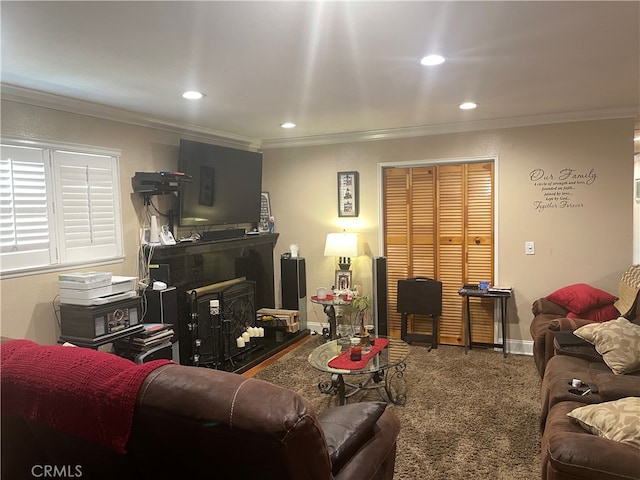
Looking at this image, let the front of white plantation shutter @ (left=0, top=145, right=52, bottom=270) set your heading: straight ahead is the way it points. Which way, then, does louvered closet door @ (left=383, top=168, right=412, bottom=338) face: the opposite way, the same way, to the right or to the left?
to the right

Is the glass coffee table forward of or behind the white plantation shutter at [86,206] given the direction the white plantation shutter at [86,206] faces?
forward

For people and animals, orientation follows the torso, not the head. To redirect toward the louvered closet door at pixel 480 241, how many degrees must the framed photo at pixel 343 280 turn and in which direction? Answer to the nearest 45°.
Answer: approximately 90° to its left

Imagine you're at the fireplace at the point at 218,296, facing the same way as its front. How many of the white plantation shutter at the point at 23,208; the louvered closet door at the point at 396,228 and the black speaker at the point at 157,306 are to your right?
2

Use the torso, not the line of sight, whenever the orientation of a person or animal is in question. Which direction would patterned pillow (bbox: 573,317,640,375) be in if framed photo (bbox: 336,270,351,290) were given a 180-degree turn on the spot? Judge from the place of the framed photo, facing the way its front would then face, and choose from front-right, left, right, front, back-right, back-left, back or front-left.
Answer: back-right

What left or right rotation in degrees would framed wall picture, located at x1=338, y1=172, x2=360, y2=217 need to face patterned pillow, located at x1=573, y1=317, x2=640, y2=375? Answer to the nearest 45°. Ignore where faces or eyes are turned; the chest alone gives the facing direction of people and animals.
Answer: approximately 45° to its left

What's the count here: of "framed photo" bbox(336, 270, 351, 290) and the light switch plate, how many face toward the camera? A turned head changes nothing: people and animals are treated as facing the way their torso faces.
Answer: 2

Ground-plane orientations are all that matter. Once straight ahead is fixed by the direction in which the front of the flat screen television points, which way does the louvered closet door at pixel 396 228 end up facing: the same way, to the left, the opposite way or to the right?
to the right

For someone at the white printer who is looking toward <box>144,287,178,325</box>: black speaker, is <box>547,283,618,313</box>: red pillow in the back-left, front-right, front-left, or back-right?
front-right

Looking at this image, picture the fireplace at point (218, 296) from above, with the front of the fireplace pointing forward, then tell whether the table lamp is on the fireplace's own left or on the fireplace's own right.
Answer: on the fireplace's own left

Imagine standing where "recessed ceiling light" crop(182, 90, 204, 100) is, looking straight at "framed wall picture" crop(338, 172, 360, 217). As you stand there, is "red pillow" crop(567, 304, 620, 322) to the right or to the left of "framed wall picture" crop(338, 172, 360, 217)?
right

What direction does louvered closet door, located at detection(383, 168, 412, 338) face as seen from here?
toward the camera

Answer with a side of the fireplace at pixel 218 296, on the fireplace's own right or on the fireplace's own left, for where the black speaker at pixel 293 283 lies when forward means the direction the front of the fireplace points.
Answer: on the fireplace's own left

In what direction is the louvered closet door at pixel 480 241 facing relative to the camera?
toward the camera

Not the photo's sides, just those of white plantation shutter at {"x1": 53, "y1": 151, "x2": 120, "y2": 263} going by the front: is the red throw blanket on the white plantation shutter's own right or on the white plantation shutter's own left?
on the white plantation shutter's own right

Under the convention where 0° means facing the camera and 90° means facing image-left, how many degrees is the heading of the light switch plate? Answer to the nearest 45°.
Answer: approximately 0°
